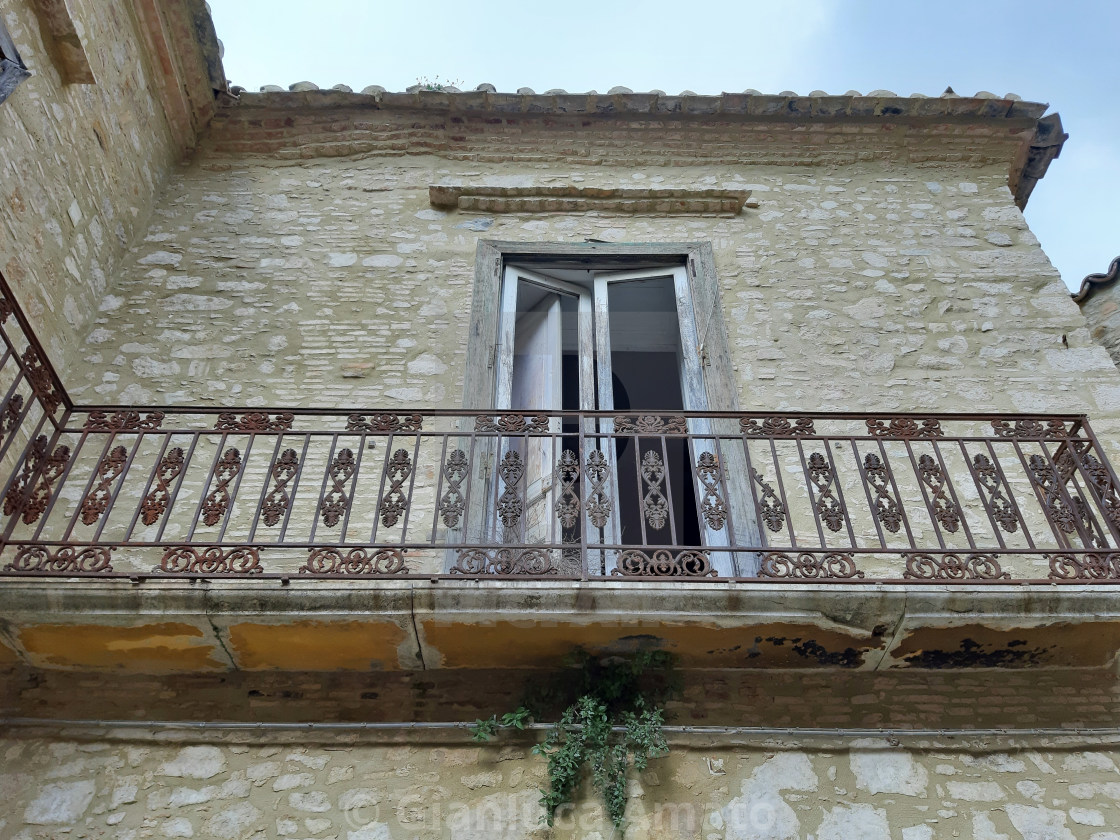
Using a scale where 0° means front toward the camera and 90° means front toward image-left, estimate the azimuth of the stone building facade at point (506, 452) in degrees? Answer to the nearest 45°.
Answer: approximately 0°
